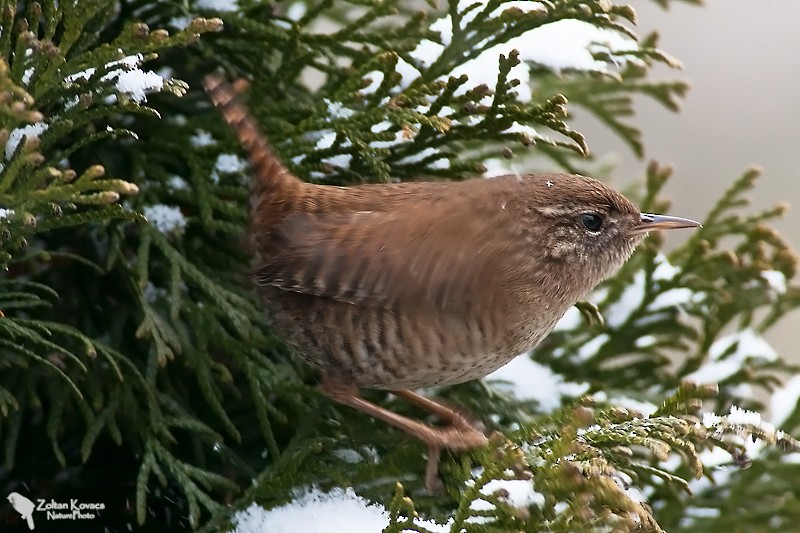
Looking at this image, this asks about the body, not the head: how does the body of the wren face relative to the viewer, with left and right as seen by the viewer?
facing to the right of the viewer
